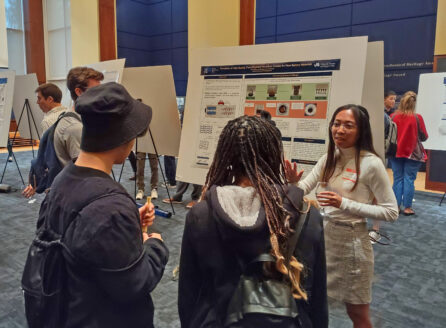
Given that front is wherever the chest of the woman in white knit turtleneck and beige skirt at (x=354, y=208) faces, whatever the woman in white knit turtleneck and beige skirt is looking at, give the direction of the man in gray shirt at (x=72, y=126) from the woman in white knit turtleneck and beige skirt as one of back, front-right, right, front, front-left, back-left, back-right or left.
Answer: front-right

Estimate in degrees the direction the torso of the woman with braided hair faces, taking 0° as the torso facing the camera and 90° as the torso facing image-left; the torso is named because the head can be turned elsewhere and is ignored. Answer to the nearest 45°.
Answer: approximately 180°

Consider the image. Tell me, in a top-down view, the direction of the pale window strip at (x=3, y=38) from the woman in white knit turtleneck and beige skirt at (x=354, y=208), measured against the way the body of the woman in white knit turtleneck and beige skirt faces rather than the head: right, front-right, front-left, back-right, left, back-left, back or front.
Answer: right

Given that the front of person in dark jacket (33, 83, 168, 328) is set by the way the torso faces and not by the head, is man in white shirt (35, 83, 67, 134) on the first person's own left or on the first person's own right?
on the first person's own left

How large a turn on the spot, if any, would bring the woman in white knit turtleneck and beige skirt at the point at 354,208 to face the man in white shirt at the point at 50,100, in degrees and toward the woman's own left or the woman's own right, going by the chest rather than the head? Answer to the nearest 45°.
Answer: approximately 45° to the woman's own right

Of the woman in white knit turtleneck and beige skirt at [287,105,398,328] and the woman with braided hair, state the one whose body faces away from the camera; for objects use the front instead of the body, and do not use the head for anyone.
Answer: the woman with braided hair

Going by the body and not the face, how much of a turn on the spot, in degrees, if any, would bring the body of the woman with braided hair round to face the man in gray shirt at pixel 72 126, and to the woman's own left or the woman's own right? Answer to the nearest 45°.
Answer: approximately 45° to the woman's own left

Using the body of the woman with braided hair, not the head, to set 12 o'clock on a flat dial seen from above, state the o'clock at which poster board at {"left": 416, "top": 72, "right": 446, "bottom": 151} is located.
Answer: The poster board is roughly at 1 o'clock from the woman with braided hair.

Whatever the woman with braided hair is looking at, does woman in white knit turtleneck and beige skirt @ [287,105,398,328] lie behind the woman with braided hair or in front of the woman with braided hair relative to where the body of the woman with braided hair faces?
in front

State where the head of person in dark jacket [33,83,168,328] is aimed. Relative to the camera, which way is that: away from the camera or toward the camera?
away from the camera

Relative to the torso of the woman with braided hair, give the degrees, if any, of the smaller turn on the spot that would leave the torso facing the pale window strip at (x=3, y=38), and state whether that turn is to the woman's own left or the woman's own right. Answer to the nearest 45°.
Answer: approximately 45° to the woman's own left

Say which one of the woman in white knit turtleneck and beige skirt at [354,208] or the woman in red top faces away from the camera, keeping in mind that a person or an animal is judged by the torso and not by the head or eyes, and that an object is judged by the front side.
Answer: the woman in red top

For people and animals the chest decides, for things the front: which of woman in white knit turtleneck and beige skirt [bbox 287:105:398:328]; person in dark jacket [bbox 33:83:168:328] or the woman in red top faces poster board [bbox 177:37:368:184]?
the person in dark jacket

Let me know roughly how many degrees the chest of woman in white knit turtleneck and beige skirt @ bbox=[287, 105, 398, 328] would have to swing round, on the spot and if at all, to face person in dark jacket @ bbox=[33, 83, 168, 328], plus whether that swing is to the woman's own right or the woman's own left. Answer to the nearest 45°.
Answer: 0° — they already face them

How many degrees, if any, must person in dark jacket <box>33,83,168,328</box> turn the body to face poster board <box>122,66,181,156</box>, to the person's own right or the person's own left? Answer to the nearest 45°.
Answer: approximately 45° to the person's own left

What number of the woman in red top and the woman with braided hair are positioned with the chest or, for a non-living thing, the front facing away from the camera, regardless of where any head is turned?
2

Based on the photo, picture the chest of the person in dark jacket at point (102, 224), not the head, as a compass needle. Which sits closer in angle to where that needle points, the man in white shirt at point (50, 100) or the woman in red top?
the woman in red top

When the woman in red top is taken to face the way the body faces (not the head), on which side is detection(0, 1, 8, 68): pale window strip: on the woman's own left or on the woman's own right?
on the woman's own left
